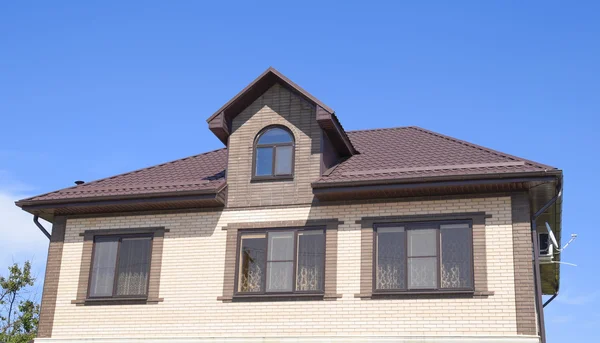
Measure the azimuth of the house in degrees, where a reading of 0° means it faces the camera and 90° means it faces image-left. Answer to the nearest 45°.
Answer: approximately 0°
